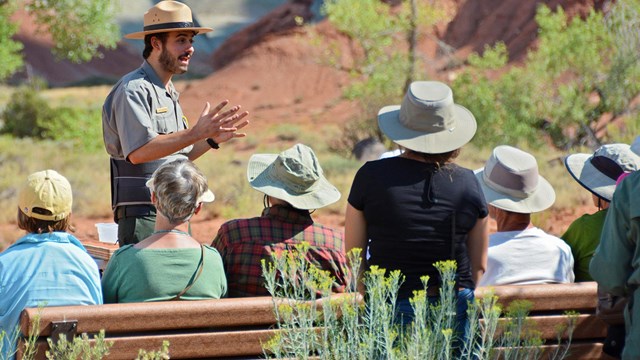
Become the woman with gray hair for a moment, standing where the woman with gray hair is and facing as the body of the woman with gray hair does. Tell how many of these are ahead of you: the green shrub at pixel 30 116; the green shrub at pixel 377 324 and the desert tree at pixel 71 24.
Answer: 2

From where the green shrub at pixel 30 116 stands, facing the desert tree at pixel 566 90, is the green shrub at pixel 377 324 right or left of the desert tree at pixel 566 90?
right

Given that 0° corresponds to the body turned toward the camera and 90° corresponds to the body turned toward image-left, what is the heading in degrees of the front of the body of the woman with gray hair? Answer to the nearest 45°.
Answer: approximately 180°

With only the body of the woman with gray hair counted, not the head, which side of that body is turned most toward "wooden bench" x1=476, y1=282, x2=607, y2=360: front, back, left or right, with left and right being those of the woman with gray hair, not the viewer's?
right

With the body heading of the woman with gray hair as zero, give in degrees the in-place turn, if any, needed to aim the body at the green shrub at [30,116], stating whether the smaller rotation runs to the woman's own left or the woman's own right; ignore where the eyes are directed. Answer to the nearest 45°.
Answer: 0° — they already face it

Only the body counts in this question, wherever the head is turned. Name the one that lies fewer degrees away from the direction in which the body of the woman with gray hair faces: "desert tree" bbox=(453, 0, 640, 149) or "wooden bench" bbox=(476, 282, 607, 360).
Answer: the desert tree

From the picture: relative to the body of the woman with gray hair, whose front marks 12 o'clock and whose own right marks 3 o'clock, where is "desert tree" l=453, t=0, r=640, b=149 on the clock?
The desert tree is roughly at 1 o'clock from the woman with gray hair.

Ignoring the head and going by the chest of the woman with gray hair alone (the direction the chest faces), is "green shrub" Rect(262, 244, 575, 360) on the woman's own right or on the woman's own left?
on the woman's own right

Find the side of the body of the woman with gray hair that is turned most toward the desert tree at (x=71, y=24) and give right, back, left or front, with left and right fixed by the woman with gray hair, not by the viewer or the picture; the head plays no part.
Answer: front

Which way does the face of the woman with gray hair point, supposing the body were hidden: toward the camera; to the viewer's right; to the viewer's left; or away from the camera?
away from the camera
